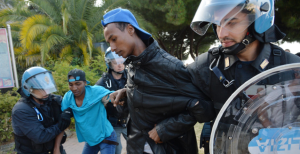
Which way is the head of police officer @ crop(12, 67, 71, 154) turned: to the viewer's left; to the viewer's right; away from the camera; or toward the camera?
to the viewer's right

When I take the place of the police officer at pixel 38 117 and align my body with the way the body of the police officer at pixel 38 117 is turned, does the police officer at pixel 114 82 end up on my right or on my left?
on my left

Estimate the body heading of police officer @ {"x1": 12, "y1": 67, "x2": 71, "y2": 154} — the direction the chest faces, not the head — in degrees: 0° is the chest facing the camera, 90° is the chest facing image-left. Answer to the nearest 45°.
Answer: approximately 315°

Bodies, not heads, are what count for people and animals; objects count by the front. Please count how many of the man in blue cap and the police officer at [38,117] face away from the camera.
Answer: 0

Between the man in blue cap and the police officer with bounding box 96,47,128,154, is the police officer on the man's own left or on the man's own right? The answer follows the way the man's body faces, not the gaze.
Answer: on the man's own right

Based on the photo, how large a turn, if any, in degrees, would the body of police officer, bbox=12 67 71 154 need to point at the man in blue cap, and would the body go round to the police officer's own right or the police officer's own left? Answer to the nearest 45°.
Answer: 0° — they already face them

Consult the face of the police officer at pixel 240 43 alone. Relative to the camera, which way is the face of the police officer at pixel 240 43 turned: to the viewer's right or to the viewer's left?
to the viewer's left

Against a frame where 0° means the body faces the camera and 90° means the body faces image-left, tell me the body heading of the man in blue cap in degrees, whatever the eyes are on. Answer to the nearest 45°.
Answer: approximately 45°

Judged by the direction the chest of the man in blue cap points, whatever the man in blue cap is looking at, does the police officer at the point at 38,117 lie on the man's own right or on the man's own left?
on the man's own right

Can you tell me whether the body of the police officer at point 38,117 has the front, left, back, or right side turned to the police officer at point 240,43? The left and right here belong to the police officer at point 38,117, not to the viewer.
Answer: front

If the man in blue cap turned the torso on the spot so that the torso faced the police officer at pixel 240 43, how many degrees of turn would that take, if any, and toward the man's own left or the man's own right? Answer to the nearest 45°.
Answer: approximately 90° to the man's own left

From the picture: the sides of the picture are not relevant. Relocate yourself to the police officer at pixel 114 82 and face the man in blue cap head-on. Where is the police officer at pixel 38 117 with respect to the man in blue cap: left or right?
right

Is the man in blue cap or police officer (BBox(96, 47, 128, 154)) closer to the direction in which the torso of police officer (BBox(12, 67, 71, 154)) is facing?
the man in blue cap
